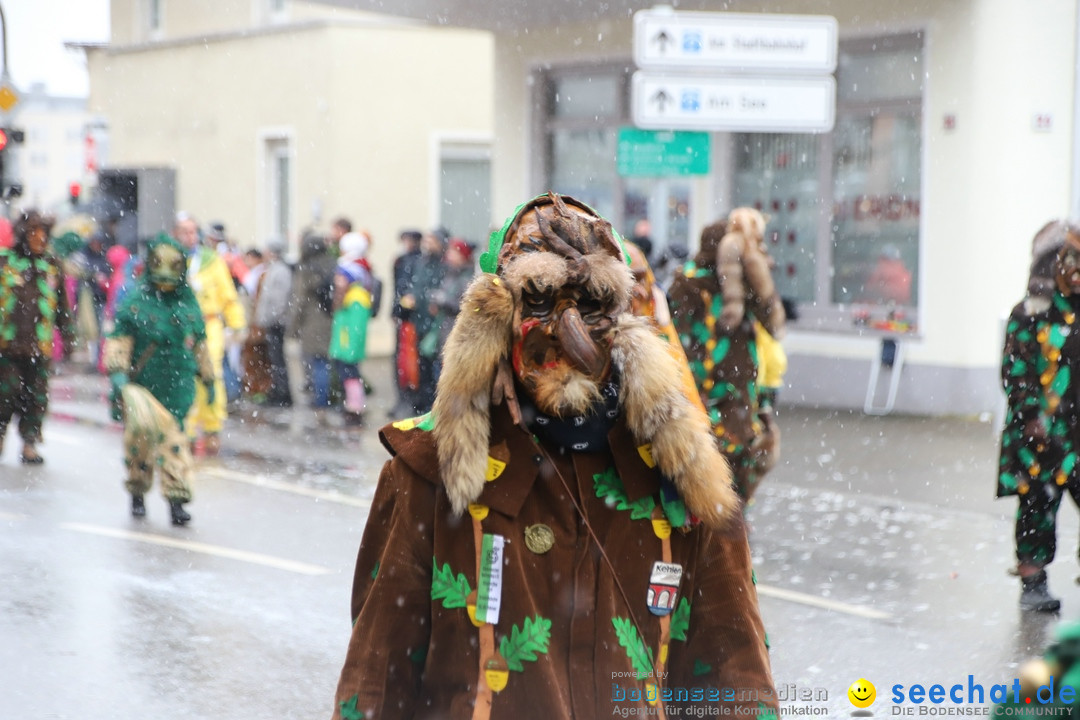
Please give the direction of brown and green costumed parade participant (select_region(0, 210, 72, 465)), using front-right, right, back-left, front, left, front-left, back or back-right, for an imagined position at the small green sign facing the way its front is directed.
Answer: right

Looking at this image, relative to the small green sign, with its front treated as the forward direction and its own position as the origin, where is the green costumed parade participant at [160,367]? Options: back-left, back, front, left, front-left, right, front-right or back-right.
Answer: front-right

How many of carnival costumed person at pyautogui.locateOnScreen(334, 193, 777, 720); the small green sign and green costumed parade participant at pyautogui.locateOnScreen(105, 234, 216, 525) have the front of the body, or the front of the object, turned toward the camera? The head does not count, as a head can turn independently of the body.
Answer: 3

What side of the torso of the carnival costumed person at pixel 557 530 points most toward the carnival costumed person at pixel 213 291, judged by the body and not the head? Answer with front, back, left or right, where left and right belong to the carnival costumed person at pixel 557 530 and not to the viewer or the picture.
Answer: back

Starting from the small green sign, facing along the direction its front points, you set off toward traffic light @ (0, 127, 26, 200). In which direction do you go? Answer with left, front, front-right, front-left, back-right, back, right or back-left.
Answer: back-right

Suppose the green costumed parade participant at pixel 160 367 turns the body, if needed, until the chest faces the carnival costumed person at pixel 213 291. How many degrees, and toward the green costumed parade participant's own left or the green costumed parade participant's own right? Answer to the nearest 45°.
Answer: approximately 180°

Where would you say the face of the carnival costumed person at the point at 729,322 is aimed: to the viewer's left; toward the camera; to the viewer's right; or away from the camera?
away from the camera

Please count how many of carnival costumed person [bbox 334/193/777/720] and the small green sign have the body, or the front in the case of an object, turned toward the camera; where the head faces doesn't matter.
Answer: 2

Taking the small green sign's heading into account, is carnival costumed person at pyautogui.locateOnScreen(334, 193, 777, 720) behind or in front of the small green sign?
in front
